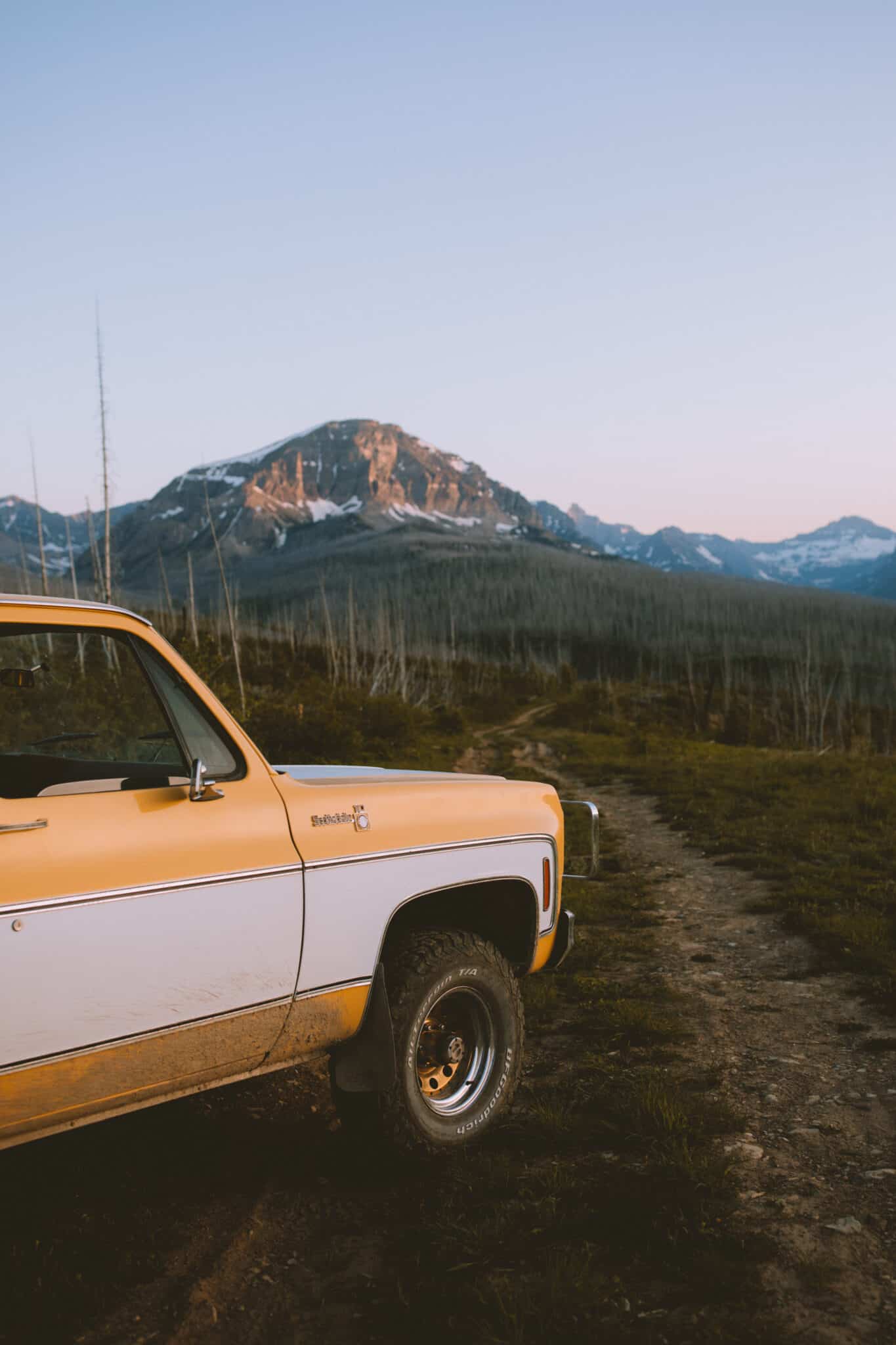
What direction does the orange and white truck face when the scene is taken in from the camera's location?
facing away from the viewer and to the right of the viewer
